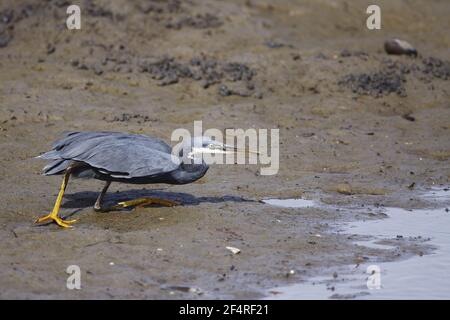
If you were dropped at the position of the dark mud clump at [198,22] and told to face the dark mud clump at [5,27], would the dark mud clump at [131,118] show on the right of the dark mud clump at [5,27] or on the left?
left

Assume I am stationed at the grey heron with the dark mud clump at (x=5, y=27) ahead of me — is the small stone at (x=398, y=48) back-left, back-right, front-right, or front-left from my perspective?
front-right

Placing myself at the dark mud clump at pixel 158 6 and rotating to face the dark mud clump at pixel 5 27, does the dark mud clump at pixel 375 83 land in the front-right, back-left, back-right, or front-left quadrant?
back-left

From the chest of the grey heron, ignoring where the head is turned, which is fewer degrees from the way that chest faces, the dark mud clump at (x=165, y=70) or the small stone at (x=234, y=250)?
the small stone

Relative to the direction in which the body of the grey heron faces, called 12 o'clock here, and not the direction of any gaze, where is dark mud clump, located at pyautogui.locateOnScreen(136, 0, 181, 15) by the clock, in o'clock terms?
The dark mud clump is roughly at 9 o'clock from the grey heron.

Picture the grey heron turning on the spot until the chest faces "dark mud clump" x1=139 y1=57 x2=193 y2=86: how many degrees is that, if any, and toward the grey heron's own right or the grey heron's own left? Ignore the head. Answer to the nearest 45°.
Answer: approximately 90° to the grey heron's own left

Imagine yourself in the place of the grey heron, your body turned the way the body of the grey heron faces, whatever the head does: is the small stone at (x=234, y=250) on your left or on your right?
on your right

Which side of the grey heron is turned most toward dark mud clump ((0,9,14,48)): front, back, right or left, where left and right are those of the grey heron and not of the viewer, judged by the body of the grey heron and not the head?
left

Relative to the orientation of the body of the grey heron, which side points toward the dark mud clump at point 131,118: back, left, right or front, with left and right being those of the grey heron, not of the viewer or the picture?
left

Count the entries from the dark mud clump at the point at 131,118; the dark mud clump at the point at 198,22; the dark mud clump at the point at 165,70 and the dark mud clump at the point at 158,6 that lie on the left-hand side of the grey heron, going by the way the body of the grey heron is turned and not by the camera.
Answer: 4

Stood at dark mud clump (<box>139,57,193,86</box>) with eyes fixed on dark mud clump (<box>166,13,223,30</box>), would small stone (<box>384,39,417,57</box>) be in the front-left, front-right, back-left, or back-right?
front-right

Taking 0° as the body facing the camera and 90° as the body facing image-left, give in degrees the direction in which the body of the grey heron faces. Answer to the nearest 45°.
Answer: approximately 270°

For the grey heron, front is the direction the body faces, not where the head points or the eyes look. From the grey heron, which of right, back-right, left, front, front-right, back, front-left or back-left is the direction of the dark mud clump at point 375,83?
front-left

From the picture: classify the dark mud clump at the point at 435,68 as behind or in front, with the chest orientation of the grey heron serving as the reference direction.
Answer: in front
